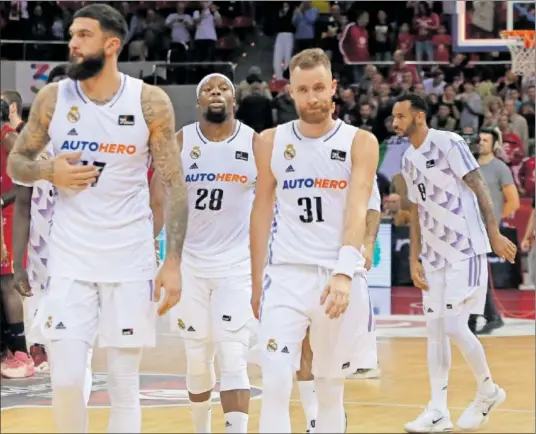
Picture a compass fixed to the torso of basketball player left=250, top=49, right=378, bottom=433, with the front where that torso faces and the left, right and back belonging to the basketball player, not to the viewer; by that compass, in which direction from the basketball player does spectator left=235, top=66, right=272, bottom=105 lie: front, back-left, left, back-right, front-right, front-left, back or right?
back

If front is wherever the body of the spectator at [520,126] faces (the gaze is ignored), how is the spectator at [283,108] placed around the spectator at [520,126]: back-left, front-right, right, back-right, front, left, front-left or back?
front-right

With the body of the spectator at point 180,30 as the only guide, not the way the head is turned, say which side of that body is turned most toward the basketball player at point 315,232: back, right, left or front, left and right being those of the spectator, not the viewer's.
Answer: front

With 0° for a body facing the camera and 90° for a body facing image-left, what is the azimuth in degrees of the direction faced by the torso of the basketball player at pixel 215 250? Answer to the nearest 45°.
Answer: approximately 0°

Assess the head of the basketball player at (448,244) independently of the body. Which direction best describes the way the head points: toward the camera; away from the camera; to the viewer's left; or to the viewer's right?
to the viewer's left

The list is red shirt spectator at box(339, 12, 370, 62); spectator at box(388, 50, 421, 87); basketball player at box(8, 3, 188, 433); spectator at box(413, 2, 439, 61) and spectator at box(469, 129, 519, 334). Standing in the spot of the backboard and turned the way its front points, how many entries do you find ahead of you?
2

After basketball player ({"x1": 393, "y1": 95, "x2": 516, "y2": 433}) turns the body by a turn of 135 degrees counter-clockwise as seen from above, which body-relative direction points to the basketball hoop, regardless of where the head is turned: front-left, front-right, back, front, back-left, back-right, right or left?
left

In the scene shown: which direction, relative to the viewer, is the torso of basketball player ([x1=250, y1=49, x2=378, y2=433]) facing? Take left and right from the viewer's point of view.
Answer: facing the viewer

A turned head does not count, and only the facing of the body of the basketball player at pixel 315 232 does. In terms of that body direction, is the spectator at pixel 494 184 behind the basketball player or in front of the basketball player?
behind

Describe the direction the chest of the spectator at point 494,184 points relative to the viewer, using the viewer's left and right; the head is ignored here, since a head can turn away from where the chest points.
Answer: facing the viewer and to the left of the viewer
